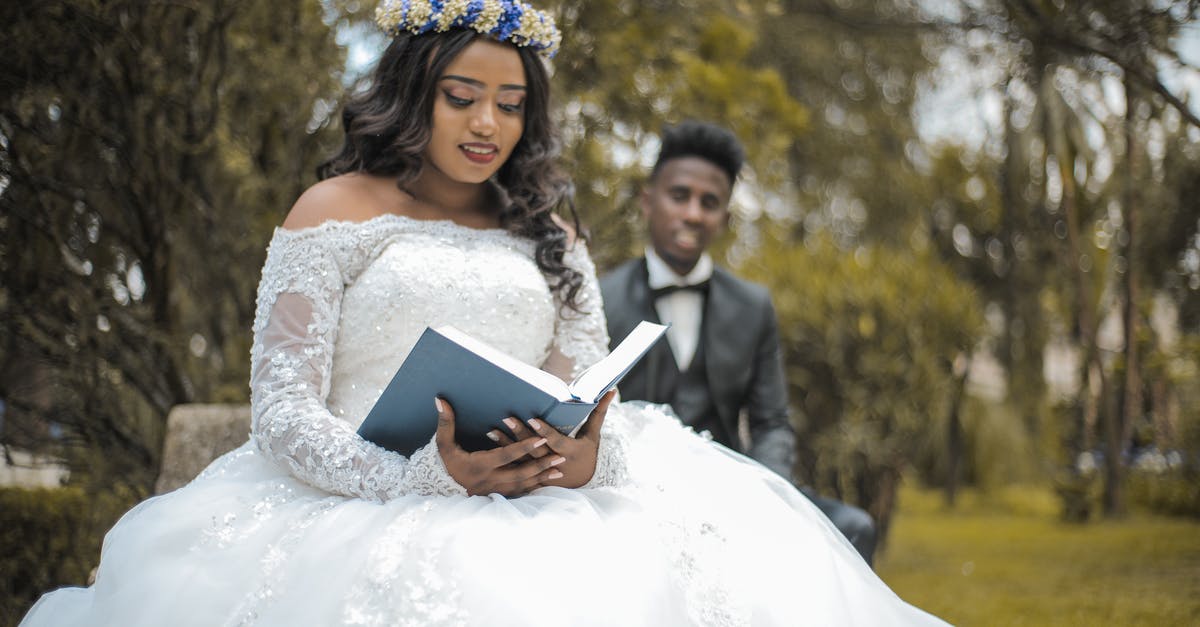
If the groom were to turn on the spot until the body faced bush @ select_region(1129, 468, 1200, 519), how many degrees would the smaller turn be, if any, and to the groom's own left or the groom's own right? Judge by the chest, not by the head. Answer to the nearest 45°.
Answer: approximately 135° to the groom's own left

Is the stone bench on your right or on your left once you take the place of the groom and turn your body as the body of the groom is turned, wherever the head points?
on your right

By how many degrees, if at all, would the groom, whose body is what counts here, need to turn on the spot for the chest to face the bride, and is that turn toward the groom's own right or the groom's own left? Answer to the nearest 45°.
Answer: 0° — they already face them

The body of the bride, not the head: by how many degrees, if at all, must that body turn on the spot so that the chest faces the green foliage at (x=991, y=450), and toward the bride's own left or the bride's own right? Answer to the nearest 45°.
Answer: approximately 90° to the bride's own left

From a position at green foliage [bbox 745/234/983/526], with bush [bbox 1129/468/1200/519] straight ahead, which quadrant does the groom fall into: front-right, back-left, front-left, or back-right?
back-right

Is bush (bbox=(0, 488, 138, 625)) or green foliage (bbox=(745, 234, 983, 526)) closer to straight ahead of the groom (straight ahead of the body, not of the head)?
the bush

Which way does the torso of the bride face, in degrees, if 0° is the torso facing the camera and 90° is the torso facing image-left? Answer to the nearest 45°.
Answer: approximately 315°

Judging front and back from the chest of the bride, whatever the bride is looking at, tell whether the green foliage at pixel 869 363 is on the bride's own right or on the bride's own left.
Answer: on the bride's own left
